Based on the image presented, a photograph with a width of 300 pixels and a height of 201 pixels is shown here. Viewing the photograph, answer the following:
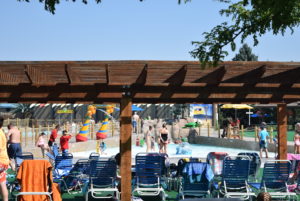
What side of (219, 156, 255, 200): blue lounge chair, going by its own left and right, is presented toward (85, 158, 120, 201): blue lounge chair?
left

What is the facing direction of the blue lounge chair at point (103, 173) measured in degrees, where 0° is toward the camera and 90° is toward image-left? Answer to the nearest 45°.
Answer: approximately 180°

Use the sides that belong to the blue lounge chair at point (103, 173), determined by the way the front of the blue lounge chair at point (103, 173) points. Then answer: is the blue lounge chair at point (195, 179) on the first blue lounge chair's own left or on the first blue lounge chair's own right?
on the first blue lounge chair's own right

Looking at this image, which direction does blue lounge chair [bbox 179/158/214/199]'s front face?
away from the camera

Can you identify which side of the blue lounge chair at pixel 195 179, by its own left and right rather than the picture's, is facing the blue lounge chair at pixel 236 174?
right

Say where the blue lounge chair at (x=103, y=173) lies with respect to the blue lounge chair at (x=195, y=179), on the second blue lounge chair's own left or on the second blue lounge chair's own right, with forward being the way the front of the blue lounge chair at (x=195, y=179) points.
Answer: on the second blue lounge chair's own left

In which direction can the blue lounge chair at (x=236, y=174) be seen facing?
away from the camera

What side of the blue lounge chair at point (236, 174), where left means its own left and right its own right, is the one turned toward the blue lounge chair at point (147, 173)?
left
